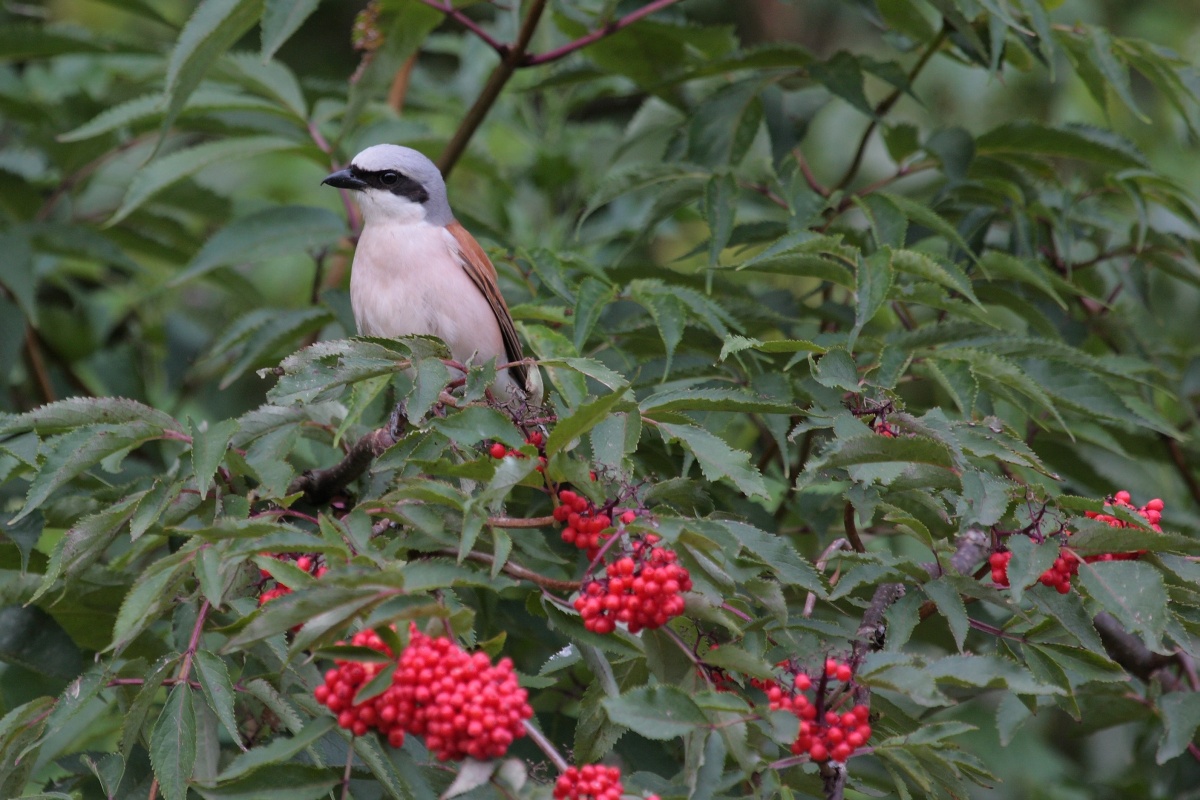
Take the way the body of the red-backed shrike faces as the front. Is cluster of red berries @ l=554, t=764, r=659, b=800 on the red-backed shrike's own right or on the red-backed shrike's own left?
on the red-backed shrike's own left

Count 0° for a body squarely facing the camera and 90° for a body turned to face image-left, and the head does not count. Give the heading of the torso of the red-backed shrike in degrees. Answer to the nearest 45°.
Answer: approximately 45°

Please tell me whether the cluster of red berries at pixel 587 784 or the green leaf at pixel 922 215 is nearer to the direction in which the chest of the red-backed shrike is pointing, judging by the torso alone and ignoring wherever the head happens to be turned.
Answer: the cluster of red berries

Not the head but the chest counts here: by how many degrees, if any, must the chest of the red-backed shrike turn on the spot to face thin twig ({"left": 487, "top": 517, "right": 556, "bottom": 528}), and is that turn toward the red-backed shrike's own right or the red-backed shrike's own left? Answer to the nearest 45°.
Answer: approximately 45° to the red-backed shrike's own left

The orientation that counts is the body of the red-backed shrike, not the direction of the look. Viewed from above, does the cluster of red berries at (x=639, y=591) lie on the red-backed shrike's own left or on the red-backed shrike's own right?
on the red-backed shrike's own left

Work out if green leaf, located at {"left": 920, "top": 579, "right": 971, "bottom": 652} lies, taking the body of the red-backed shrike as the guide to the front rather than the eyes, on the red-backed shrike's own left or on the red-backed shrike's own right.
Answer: on the red-backed shrike's own left

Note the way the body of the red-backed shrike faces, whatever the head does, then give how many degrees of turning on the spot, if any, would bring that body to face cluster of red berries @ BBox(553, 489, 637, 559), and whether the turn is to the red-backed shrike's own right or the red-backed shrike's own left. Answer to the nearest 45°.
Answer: approximately 45° to the red-backed shrike's own left

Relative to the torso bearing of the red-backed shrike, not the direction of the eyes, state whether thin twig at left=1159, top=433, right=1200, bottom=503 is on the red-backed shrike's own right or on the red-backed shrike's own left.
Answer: on the red-backed shrike's own left

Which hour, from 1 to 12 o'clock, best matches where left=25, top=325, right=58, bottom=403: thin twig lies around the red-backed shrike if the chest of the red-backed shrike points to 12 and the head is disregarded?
The thin twig is roughly at 2 o'clock from the red-backed shrike.

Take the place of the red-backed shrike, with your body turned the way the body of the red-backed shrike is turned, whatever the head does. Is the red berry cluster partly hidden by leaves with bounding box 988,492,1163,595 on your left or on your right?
on your left
